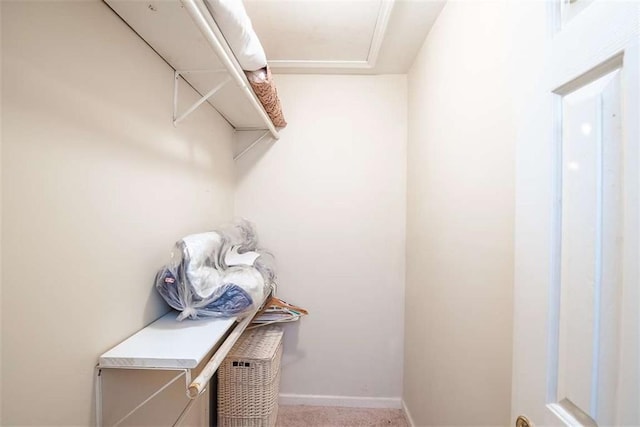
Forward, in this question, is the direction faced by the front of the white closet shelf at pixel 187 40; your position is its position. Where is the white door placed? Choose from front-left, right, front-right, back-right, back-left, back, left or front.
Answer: front-right

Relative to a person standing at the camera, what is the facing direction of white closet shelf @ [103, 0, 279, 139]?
facing to the right of the viewer
